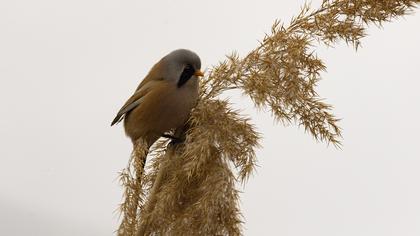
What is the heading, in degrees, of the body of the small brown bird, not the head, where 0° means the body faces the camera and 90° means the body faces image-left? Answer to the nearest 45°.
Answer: approximately 270°
